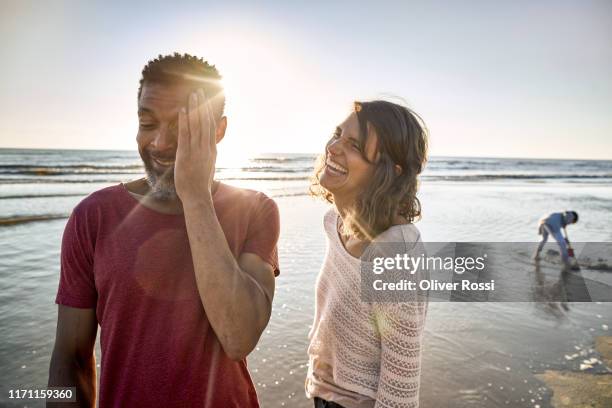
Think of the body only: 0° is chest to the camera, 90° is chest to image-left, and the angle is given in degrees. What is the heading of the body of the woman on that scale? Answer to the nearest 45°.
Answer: approximately 45°

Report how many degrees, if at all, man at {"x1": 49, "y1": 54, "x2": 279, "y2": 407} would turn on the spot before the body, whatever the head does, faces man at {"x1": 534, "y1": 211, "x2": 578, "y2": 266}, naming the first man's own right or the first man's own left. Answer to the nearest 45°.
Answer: approximately 135° to the first man's own left

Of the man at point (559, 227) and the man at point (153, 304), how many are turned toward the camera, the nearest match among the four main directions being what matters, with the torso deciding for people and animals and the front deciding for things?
1

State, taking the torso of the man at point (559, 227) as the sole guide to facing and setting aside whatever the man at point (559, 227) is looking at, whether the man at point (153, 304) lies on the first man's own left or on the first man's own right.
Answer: on the first man's own right

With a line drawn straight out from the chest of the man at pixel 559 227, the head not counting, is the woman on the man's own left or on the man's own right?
on the man's own right

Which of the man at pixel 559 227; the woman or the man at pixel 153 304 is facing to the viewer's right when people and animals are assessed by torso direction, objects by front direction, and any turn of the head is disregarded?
the man at pixel 559 227

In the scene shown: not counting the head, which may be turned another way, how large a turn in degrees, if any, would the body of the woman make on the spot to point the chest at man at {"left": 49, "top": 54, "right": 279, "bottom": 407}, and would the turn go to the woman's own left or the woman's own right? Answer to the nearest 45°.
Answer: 0° — they already face them

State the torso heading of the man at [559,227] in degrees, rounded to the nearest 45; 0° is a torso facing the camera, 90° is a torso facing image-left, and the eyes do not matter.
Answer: approximately 270°

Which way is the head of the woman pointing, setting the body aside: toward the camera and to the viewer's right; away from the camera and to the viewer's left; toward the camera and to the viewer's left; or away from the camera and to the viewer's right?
toward the camera and to the viewer's left

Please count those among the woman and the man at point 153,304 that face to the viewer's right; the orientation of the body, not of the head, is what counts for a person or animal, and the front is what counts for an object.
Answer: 0
